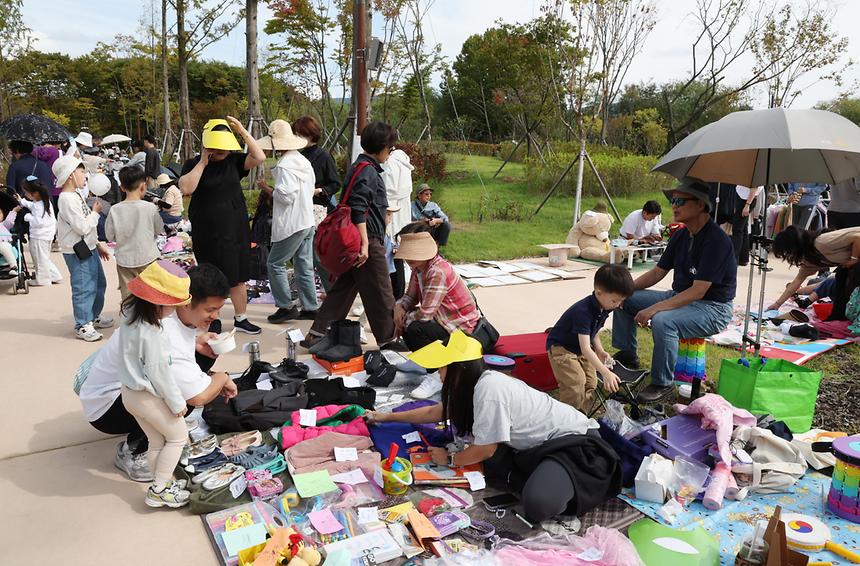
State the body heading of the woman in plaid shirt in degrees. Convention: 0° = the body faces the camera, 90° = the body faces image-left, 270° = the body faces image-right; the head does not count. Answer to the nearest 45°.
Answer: approximately 45°

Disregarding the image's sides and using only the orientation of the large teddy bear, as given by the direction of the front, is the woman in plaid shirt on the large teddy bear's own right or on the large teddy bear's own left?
on the large teddy bear's own right

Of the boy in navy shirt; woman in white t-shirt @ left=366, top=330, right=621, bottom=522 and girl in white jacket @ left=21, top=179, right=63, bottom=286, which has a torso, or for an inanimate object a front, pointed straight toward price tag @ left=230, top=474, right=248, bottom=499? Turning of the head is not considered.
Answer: the woman in white t-shirt

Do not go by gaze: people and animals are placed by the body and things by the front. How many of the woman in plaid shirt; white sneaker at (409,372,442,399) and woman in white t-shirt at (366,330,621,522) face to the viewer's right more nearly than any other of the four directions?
0

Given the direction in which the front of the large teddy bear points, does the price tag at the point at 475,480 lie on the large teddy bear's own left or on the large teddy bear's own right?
on the large teddy bear's own right

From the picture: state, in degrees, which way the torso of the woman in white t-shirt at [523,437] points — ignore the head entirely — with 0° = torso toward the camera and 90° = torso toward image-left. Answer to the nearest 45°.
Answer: approximately 90°

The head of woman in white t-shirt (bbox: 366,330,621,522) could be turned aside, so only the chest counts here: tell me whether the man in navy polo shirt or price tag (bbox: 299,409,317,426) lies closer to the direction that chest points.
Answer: the price tag

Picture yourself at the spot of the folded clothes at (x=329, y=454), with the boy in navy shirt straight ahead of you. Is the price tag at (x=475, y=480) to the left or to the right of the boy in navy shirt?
right

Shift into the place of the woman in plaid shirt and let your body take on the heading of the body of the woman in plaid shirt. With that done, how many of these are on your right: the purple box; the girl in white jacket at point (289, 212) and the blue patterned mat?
1

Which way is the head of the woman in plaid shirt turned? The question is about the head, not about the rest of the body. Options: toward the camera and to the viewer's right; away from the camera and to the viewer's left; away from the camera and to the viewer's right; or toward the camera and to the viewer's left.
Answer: toward the camera and to the viewer's left
